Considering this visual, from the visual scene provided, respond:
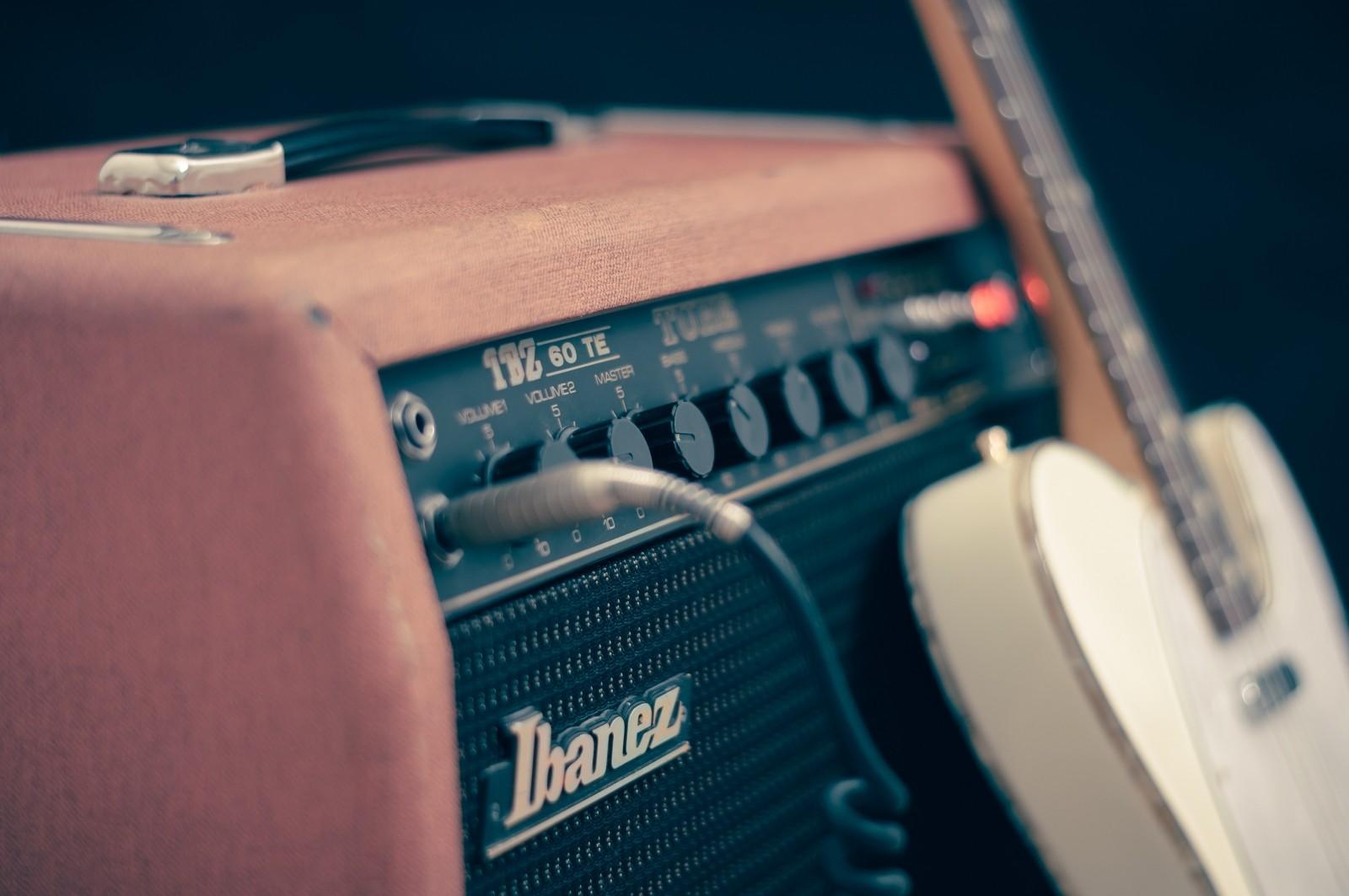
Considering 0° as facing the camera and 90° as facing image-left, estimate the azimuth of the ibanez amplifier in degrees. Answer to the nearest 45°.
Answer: approximately 315°

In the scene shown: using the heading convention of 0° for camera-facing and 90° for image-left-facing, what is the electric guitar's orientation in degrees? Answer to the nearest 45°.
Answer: approximately 315°
